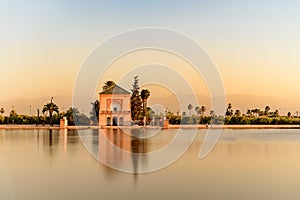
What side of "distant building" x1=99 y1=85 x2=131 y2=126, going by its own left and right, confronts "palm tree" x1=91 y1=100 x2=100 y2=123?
right

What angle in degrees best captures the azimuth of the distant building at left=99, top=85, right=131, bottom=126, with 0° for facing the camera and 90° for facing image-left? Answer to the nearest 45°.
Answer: approximately 0°

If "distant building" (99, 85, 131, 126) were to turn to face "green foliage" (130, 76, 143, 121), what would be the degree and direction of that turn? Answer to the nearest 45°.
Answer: approximately 135° to its left

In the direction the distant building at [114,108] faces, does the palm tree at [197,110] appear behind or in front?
behind

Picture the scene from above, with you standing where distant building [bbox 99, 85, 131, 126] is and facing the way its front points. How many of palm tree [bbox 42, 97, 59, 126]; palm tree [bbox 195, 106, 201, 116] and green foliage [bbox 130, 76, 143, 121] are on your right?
1

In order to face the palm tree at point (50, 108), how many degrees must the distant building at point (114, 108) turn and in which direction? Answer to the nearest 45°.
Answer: approximately 90° to its right

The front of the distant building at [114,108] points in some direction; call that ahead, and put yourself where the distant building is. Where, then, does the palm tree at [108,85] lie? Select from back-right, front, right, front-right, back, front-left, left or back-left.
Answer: back
